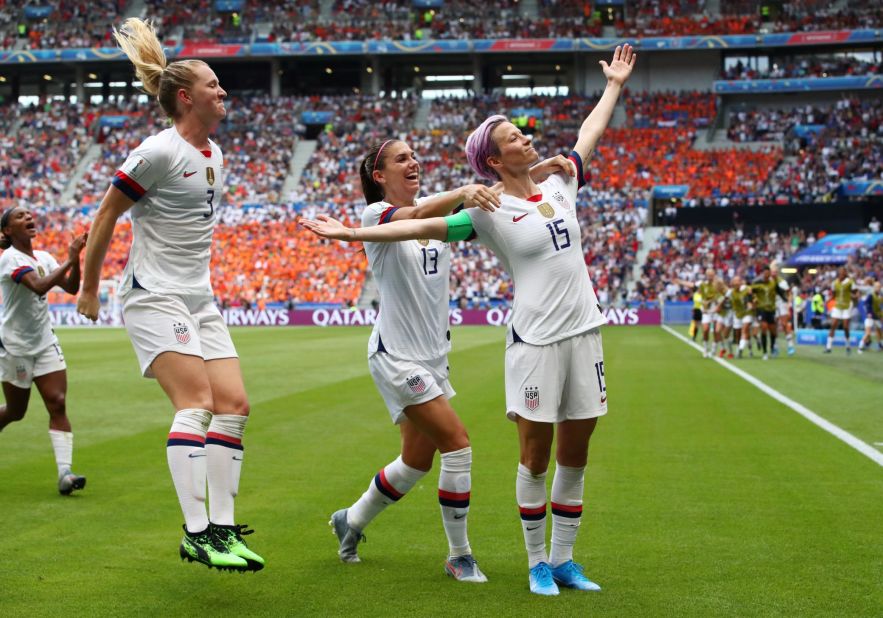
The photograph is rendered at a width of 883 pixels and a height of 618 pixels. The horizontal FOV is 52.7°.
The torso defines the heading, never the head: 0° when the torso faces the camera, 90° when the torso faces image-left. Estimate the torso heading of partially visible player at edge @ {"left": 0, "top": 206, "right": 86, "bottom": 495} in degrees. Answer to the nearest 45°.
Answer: approximately 315°

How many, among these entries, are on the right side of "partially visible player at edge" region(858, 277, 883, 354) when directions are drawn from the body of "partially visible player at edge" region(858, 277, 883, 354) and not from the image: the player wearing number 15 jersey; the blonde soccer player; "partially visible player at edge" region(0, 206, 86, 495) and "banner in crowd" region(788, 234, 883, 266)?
1

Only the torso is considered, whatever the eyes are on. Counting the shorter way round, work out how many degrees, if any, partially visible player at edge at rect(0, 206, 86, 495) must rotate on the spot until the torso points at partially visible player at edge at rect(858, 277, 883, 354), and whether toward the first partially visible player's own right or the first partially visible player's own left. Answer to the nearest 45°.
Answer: approximately 90° to the first partially visible player's own left

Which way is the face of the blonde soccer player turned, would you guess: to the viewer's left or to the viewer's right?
to the viewer's right

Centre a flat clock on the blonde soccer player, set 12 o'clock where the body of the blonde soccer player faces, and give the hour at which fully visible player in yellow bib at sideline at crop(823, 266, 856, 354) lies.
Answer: The fully visible player in yellow bib at sideline is roughly at 9 o'clock from the blonde soccer player.

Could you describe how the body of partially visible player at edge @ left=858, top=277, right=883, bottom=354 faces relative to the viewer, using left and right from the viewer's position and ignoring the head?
facing to the left of the viewer
